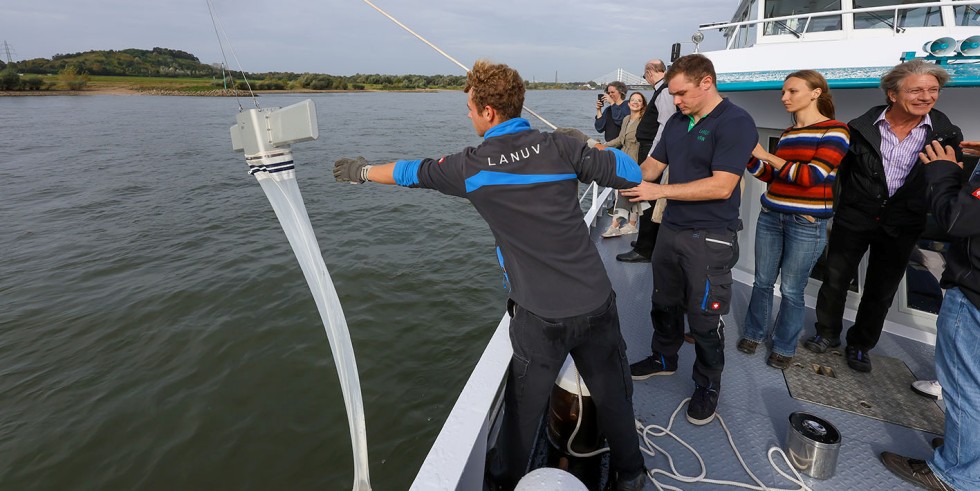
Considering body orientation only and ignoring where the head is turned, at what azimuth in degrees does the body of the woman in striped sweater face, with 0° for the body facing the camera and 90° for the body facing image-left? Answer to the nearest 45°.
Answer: approximately 45°

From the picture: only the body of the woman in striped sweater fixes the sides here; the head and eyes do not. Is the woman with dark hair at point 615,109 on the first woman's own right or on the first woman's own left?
on the first woman's own right

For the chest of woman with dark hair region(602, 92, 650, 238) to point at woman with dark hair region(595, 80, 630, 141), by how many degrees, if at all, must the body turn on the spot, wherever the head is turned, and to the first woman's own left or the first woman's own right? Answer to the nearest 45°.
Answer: approximately 135° to the first woman's own right

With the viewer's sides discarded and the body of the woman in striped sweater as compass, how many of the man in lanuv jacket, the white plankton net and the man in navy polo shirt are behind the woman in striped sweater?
0

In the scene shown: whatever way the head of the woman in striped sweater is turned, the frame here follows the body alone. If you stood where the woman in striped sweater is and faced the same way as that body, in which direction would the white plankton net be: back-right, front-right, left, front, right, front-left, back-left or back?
front

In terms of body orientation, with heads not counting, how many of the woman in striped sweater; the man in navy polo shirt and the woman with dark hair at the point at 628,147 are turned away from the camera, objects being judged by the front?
0

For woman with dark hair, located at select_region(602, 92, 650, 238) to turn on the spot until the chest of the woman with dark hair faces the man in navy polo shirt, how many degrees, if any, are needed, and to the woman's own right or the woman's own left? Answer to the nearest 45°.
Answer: approximately 45° to the woman's own left

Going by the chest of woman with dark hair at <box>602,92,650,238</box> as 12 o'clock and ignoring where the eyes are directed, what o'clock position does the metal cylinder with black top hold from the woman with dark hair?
The metal cylinder with black top is roughly at 10 o'clock from the woman with dark hair.

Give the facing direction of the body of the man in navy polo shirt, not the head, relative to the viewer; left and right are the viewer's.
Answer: facing the viewer and to the left of the viewer

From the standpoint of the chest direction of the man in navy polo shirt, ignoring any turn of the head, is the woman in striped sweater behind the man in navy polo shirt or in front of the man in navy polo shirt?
behind

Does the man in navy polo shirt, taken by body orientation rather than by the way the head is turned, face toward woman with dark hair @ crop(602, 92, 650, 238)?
no

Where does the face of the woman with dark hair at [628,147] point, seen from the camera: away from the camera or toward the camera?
toward the camera

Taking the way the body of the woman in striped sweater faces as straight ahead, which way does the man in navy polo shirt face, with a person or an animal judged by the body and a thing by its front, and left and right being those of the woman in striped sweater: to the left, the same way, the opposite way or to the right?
the same way

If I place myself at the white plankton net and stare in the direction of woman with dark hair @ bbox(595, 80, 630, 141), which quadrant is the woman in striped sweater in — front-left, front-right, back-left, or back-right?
front-right

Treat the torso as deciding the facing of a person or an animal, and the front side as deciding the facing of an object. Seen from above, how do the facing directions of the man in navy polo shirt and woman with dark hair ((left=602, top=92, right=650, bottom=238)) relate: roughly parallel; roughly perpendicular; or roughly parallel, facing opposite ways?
roughly parallel

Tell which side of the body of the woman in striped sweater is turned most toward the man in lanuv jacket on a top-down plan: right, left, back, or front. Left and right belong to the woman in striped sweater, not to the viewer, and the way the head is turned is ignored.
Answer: front

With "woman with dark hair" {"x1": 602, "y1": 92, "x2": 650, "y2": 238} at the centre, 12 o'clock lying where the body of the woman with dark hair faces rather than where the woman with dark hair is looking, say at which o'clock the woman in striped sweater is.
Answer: The woman in striped sweater is roughly at 10 o'clock from the woman with dark hair.
